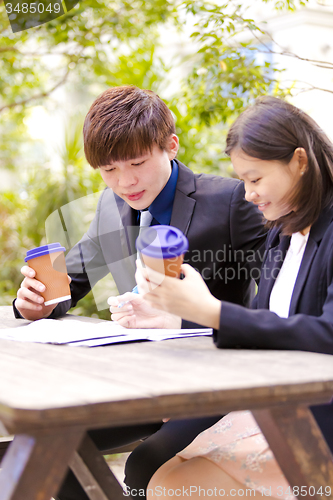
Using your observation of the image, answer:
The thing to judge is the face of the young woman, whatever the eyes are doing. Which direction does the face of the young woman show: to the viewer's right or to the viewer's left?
to the viewer's left

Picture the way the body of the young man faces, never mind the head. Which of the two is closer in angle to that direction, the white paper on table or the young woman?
the white paper on table

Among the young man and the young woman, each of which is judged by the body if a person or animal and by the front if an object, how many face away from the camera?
0

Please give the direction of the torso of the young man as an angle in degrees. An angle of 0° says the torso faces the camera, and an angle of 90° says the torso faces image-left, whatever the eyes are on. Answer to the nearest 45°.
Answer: approximately 45°
